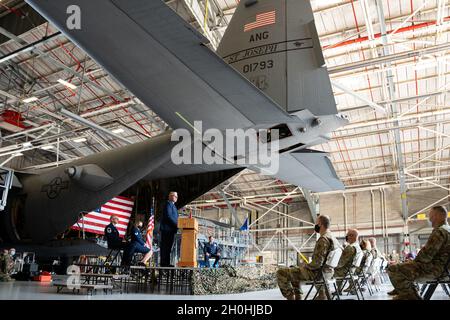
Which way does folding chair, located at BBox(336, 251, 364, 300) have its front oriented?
to the viewer's left

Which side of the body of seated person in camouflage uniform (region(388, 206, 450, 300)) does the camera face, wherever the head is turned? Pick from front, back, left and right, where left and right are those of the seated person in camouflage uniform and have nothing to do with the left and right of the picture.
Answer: left

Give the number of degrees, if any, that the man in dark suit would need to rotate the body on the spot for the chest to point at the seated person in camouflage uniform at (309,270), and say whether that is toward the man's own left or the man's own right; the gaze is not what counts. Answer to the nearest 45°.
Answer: approximately 45° to the man's own right

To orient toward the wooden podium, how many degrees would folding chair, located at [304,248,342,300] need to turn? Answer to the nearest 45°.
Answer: approximately 45° to its right

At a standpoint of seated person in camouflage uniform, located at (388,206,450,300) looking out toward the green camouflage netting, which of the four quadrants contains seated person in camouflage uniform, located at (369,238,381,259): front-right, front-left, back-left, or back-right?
front-right

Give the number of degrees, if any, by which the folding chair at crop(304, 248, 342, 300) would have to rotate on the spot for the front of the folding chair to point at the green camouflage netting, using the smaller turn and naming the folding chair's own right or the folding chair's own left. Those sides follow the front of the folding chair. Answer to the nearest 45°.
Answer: approximately 45° to the folding chair's own right

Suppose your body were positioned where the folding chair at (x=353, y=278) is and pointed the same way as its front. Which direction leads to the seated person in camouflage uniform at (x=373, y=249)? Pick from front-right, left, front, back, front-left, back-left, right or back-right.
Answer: right

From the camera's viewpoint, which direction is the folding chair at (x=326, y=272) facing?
to the viewer's left

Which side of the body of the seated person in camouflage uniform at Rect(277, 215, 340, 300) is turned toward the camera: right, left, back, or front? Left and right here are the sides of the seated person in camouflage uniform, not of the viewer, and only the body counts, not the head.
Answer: left

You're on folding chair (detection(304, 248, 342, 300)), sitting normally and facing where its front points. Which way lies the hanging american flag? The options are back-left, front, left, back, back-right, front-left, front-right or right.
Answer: front-right

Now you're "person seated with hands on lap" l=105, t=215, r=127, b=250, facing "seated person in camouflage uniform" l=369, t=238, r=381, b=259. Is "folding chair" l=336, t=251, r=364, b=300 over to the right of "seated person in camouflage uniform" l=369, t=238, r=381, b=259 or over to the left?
right

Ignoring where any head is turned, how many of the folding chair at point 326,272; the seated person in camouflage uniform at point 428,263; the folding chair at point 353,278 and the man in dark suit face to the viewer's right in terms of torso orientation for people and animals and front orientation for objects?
1
